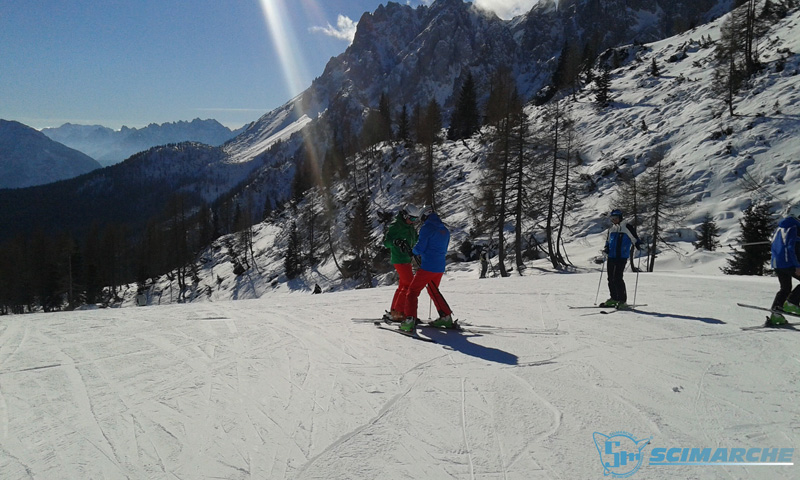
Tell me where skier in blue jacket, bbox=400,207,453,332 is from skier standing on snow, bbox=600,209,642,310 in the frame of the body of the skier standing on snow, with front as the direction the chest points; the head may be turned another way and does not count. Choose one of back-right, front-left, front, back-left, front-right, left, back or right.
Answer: front

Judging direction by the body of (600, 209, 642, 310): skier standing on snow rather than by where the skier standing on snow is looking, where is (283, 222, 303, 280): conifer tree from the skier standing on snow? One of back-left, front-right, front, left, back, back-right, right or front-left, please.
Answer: right

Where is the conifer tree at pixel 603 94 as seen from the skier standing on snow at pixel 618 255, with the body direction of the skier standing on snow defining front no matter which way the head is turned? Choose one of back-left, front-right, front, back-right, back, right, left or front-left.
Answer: back-right

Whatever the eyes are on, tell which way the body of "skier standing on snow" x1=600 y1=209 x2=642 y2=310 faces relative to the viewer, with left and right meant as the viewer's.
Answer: facing the viewer and to the left of the viewer

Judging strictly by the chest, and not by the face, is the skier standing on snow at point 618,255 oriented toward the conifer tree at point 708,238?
no

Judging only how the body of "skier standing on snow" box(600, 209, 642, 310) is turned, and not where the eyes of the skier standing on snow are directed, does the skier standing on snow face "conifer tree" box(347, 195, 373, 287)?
no

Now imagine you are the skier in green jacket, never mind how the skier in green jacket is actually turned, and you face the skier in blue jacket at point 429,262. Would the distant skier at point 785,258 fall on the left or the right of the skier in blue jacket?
left

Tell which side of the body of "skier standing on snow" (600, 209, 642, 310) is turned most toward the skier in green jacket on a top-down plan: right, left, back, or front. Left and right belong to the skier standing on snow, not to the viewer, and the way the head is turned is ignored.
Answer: front

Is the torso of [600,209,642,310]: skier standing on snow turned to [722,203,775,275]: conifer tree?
no

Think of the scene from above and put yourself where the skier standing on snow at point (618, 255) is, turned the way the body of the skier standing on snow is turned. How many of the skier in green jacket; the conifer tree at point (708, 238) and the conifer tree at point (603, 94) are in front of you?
1

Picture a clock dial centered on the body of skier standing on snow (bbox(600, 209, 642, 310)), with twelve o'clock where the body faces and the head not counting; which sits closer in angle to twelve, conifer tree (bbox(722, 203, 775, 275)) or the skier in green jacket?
the skier in green jacket

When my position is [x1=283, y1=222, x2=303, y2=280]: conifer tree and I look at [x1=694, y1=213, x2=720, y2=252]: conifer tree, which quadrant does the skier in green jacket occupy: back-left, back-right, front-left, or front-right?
front-right
